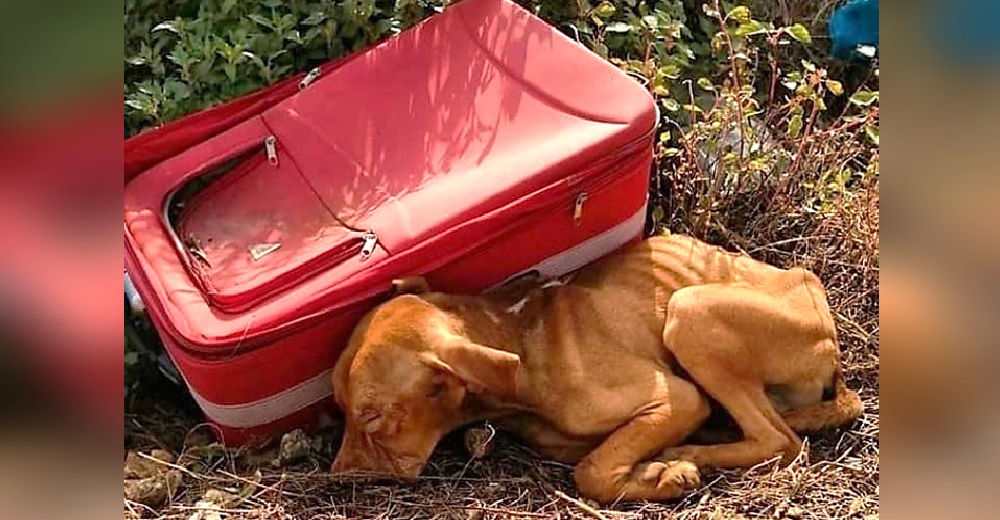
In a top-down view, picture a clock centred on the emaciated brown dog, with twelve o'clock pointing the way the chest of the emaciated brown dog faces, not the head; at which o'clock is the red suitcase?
The red suitcase is roughly at 1 o'clock from the emaciated brown dog.

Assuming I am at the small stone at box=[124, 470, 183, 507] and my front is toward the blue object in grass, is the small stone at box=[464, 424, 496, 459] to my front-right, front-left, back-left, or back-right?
front-right

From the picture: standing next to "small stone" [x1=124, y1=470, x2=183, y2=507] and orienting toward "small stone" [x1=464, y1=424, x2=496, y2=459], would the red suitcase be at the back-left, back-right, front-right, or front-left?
front-left

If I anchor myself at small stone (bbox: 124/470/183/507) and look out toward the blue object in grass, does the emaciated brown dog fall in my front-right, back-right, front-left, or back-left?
front-right

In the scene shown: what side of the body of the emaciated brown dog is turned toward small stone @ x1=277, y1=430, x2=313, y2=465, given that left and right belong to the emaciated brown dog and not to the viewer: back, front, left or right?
front

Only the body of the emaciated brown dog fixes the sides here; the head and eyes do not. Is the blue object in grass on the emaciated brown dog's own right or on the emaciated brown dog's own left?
on the emaciated brown dog's own right

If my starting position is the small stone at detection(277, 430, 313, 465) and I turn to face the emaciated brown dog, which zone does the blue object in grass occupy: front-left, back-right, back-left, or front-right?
front-left

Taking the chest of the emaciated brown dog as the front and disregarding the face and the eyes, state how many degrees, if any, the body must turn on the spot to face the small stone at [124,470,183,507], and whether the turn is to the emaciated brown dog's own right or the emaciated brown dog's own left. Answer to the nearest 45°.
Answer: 0° — it already faces it

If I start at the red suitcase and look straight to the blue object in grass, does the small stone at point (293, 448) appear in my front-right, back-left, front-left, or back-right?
back-right

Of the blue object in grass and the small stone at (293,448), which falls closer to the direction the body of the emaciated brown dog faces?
the small stone

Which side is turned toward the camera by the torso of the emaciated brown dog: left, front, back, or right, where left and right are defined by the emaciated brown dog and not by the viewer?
left
